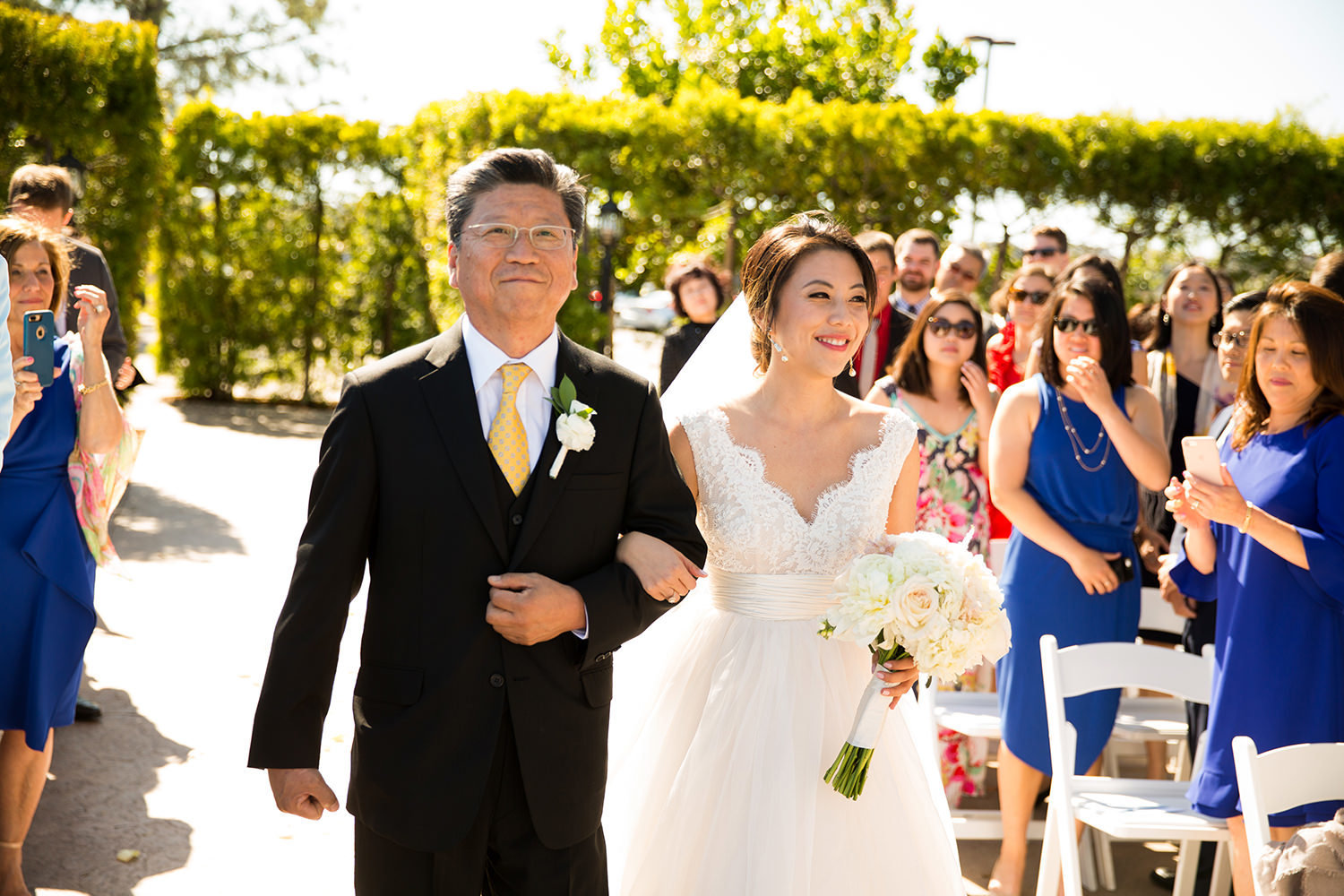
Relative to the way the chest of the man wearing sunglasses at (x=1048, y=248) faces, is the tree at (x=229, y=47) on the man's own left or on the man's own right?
on the man's own right

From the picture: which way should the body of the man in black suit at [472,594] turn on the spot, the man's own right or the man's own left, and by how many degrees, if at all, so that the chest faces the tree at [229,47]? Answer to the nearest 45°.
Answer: approximately 180°

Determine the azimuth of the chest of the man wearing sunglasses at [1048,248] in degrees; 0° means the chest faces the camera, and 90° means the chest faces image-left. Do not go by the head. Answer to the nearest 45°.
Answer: approximately 45°

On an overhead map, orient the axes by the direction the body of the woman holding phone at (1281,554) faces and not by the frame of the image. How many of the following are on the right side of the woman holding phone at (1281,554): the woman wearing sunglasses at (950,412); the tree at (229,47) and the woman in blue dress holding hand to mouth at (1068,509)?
3

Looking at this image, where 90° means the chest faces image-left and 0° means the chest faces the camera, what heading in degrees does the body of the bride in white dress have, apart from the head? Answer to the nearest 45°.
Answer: approximately 0°

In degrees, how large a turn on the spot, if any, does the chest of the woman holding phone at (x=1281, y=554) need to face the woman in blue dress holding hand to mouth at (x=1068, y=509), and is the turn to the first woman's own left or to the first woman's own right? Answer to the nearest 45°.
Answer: approximately 90° to the first woman's own right

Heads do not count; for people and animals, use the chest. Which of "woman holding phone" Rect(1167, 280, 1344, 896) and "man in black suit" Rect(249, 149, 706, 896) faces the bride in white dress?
the woman holding phone

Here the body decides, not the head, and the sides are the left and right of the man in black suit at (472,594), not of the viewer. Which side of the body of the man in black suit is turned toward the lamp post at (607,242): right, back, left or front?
back

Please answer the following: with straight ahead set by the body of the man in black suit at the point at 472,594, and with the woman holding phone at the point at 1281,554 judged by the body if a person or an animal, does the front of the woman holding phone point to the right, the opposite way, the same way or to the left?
to the right

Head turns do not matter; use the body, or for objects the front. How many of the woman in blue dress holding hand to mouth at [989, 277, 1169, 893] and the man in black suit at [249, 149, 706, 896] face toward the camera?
2

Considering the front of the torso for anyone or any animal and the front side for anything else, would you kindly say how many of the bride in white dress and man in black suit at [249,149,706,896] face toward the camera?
2

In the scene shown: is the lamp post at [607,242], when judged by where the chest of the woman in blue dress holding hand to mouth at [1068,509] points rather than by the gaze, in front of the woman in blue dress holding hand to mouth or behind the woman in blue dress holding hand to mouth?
behind

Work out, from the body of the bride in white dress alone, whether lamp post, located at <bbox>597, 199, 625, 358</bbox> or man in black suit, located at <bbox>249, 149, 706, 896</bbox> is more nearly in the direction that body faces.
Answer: the man in black suit

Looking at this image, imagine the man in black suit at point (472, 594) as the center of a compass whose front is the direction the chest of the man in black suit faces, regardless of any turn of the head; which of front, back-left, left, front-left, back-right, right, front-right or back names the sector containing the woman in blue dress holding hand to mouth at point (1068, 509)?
back-left
